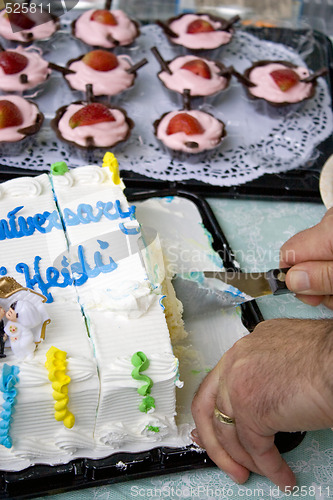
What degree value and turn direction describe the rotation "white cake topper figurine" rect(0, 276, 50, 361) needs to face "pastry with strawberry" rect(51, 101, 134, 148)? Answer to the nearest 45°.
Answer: approximately 135° to its right

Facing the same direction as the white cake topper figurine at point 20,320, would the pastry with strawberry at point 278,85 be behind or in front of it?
behind

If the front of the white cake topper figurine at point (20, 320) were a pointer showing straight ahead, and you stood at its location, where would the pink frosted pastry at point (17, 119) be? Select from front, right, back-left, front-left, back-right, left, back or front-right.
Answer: back-right

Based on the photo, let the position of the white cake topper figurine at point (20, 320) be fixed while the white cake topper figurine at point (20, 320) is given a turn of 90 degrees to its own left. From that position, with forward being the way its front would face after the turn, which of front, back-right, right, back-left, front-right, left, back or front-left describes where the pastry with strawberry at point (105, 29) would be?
back-left

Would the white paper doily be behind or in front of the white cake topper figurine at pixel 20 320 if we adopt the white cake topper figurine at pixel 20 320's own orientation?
behind

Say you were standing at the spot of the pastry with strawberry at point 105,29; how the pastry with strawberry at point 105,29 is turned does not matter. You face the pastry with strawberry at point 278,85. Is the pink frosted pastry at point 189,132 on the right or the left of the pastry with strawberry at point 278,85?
right

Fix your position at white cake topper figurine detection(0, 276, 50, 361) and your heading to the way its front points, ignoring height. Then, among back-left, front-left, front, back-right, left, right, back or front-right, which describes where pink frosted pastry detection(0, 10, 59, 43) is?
back-right

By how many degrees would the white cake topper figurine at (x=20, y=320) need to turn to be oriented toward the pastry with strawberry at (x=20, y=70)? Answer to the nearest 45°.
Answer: approximately 135° to its right

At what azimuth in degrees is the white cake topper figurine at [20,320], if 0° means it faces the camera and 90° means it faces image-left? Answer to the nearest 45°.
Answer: approximately 45°
